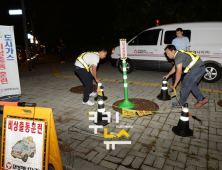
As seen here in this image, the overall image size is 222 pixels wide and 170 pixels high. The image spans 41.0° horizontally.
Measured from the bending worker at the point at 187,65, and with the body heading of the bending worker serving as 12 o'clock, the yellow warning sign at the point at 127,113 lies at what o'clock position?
The yellow warning sign is roughly at 11 o'clock from the bending worker.

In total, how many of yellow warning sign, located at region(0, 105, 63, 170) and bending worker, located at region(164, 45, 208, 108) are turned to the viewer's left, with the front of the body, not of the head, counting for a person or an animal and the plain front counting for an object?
1

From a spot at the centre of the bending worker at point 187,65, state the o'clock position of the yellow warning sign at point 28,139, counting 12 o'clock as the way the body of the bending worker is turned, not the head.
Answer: The yellow warning sign is roughly at 10 o'clock from the bending worker.

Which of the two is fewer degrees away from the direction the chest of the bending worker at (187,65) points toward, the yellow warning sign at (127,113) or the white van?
the yellow warning sign

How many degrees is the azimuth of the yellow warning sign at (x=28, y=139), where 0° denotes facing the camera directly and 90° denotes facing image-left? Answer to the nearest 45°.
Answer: approximately 0°

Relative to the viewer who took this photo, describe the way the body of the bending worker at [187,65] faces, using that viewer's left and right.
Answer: facing to the left of the viewer

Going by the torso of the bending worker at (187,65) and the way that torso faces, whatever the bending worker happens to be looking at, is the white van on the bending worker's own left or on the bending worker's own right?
on the bending worker's own right
